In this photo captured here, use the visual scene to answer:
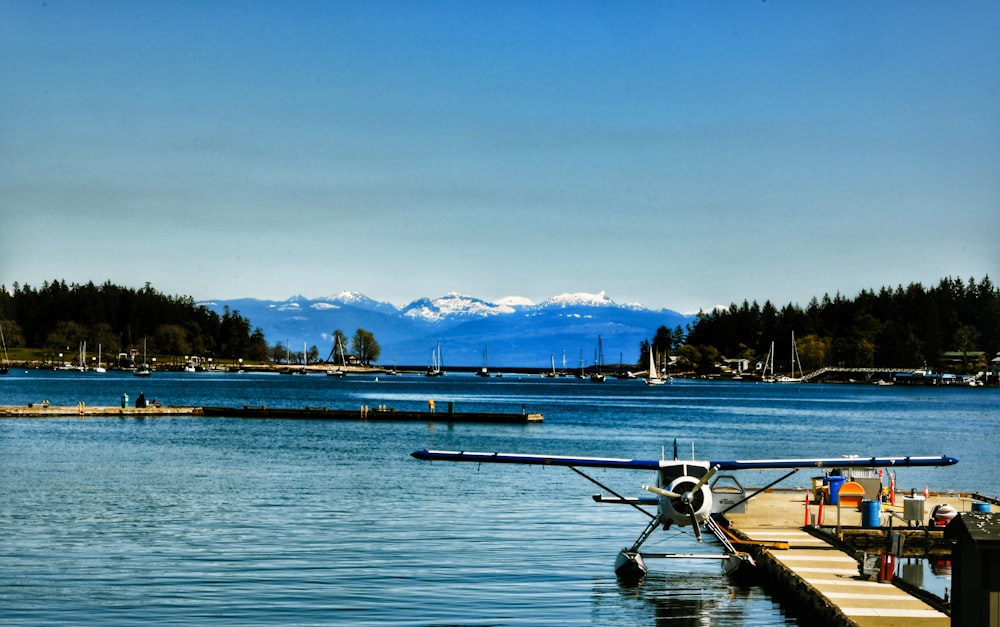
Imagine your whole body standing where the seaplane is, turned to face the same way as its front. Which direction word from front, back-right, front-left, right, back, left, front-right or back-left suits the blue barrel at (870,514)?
back-left

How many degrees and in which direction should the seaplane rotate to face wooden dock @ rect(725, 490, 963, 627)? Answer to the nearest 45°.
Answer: approximately 45° to its left

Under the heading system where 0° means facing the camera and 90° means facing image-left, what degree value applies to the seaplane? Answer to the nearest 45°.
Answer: approximately 0°

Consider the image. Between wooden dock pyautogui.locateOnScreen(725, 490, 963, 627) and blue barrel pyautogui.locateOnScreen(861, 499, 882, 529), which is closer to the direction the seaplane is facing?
the wooden dock
